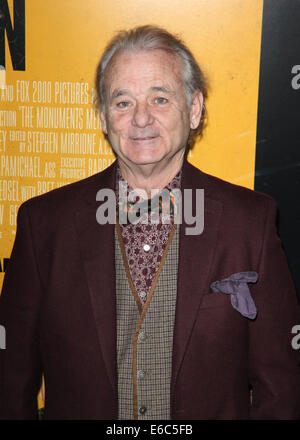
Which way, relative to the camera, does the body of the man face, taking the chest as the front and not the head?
toward the camera

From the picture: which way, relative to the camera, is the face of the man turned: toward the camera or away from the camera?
toward the camera
